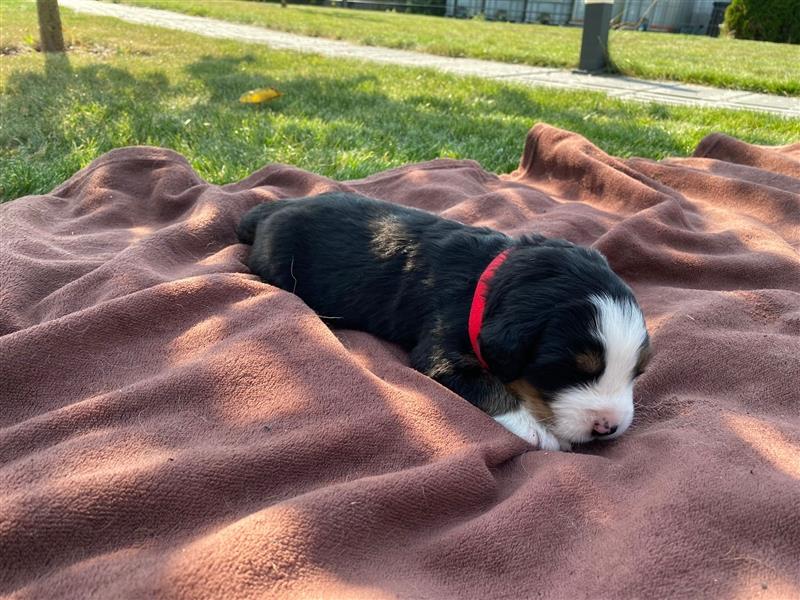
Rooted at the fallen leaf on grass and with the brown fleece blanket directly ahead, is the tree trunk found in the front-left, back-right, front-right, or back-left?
back-right

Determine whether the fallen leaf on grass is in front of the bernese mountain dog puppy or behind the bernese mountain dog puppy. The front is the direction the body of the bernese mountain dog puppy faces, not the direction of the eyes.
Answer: behind

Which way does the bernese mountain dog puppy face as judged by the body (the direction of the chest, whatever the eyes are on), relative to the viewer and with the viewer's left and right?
facing the viewer and to the right of the viewer

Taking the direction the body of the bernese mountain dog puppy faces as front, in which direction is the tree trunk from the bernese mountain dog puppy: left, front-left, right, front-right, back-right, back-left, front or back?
back

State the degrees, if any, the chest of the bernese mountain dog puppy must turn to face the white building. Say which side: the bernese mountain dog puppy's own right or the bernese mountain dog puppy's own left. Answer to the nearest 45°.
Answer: approximately 135° to the bernese mountain dog puppy's own left

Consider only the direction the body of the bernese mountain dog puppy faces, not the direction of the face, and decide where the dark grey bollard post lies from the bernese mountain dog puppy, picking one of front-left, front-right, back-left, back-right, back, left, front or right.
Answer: back-left
